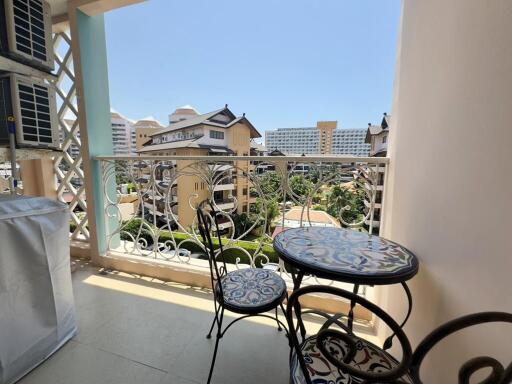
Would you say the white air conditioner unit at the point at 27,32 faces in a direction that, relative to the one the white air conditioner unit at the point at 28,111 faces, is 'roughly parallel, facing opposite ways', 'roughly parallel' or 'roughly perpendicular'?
roughly parallel

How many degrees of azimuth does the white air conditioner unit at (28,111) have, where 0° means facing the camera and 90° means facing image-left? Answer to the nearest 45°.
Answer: approximately 315°

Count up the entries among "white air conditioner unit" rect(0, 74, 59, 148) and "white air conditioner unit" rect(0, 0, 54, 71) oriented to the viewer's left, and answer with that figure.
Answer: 0

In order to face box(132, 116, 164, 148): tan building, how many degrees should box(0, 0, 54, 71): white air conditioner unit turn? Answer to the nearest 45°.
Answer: approximately 90° to its left

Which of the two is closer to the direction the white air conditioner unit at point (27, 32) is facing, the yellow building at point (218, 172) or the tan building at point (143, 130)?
the yellow building

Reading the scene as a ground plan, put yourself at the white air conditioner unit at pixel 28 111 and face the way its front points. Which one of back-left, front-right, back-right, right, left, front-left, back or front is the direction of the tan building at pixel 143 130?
left

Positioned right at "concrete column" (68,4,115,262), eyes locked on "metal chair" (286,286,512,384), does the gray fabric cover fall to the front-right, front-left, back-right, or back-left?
front-right

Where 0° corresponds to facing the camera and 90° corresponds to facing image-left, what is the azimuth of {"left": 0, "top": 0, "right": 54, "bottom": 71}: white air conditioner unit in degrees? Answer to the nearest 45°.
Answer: approximately 315°

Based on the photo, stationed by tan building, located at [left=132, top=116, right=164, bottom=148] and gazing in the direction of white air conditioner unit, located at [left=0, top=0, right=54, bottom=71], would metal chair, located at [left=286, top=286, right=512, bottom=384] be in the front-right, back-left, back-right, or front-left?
front-left

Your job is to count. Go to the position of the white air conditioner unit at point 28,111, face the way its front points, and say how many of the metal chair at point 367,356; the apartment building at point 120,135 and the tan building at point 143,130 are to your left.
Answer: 2
